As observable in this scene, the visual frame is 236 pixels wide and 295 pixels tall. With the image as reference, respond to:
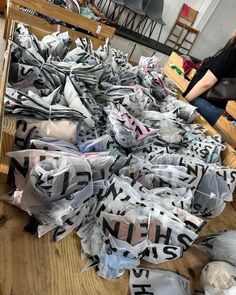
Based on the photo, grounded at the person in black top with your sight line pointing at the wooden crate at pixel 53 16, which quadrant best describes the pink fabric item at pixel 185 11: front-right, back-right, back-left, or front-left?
front-right

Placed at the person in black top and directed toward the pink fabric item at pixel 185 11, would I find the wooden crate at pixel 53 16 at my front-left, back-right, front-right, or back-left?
front-left

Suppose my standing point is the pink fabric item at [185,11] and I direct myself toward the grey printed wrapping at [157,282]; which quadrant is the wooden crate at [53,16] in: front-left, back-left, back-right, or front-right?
front-right

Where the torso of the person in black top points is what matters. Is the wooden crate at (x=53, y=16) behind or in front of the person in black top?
in front

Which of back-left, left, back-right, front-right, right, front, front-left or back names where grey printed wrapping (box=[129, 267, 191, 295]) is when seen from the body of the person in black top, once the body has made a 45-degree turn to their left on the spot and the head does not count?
front-left

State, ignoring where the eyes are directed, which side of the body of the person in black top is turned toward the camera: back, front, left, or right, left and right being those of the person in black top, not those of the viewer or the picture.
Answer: left

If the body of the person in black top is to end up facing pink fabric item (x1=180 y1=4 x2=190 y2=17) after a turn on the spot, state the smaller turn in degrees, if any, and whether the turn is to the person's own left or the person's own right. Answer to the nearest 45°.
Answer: approximately 90° to the person's own right

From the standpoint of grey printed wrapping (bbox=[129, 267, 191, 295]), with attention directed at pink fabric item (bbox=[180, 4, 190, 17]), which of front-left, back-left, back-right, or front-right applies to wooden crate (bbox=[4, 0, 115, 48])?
front-left
